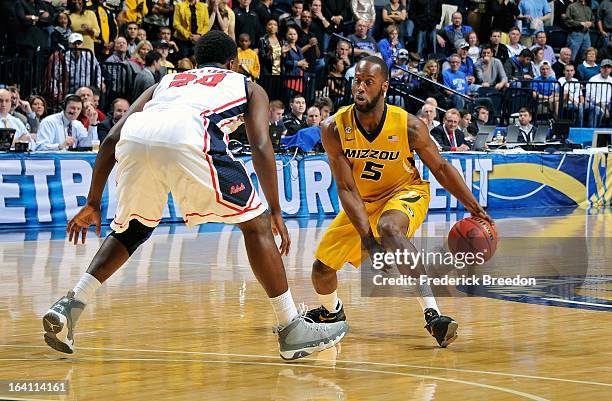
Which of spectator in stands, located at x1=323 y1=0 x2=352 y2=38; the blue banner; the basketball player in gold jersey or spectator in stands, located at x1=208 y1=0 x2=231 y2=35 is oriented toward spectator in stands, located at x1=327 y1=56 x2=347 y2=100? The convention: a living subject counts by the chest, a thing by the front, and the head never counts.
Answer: spectator in stands, located at x1=323 y1=0 x2=352 y2=38

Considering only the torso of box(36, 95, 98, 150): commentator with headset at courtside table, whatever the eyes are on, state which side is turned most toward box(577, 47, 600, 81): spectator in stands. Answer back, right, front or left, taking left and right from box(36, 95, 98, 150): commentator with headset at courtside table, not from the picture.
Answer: left

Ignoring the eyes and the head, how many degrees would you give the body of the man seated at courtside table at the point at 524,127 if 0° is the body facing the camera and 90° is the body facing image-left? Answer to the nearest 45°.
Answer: approximately 0°

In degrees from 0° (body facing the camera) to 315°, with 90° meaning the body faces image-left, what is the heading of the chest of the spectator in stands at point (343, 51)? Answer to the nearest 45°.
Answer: approximately 0°

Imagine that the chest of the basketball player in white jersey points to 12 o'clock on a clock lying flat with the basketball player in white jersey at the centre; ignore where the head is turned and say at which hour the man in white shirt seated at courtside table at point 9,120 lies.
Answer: The man in white shirt seated at courtside table is roughly at 10 o'clock from the basketball player in white jersey.

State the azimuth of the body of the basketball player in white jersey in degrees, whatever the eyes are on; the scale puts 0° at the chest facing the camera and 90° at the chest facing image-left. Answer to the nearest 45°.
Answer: approximately 225°

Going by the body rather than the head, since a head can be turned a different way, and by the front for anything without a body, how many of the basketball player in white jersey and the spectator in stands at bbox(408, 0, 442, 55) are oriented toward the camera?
1

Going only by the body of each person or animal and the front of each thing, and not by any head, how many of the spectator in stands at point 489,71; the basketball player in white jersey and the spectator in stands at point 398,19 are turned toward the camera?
2

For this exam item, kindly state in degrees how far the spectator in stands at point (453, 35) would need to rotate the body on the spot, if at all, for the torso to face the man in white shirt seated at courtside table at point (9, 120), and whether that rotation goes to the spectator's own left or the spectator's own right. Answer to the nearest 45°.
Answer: approximately 45° to the spectator's own right
